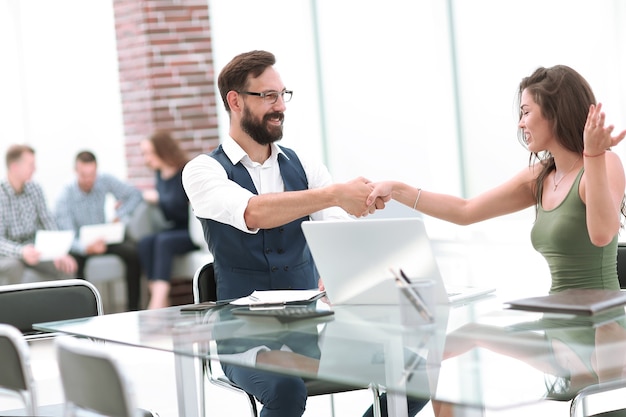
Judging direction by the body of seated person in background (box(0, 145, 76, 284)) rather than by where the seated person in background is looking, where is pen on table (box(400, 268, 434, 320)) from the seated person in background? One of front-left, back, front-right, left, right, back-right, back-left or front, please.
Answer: front-right

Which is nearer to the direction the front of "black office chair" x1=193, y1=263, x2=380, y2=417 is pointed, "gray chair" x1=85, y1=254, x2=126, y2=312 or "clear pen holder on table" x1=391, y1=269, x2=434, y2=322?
the clear pen holder on table

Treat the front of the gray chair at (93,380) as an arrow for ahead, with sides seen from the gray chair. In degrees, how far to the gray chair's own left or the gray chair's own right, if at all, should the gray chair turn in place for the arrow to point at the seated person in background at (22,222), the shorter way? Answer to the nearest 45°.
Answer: approximately 45° to the gray chair's own left

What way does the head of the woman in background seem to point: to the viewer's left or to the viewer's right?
to the viewer's left

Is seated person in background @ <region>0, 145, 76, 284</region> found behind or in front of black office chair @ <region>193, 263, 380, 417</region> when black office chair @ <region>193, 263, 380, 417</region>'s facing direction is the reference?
behind

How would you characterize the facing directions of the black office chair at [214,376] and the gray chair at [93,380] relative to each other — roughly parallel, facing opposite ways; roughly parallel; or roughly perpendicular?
roughly perpendicular

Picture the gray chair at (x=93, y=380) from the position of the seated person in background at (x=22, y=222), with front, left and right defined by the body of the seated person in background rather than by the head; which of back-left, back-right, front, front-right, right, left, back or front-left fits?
front-right

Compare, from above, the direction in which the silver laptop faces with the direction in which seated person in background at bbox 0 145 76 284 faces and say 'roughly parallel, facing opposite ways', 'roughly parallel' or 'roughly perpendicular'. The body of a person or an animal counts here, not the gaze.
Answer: roughly perpendicular

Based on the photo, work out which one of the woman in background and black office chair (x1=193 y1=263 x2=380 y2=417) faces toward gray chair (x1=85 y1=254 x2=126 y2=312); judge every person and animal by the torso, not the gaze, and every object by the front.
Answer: the woman in background

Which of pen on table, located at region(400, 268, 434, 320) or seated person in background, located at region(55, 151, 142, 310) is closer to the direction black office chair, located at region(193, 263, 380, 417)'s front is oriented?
the pen on table

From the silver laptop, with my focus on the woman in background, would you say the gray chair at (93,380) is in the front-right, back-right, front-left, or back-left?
back-left
